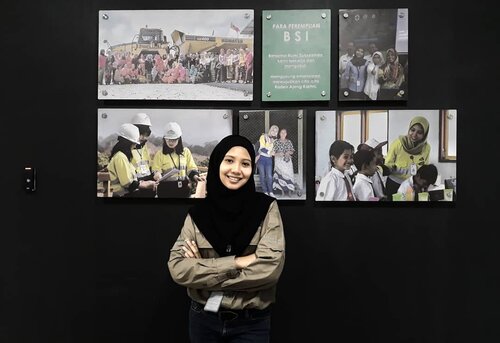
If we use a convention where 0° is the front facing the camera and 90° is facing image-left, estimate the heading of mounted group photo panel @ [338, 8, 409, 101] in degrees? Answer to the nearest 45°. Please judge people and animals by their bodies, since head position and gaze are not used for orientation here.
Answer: approximately 0°

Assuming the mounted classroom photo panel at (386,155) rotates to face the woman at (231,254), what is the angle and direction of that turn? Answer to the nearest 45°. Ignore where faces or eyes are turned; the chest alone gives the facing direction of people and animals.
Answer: approximately 45° to its right

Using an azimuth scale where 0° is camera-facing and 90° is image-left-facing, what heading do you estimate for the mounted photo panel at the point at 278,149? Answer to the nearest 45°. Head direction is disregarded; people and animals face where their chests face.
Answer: approximately 0°
